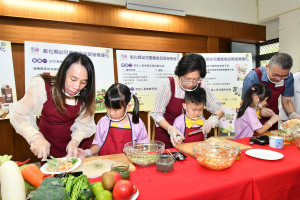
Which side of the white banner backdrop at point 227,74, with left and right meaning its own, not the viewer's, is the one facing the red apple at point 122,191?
front

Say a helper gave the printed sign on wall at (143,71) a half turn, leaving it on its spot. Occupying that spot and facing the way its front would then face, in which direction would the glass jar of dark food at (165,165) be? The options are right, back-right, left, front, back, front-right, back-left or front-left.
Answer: back

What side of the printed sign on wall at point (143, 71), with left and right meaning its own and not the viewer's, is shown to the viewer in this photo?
front

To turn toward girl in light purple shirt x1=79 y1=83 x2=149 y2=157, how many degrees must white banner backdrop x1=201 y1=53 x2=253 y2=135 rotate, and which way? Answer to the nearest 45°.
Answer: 0° — it already faces them

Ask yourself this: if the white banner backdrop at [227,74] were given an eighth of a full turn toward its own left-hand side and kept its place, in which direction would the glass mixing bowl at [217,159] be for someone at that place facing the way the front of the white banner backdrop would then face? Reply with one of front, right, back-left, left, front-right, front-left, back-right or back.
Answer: front-right

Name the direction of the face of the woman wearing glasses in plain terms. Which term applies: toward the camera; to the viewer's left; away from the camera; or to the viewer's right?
toward the camera

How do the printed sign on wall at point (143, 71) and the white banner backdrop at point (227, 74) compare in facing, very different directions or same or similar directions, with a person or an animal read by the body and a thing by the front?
same or similar directions

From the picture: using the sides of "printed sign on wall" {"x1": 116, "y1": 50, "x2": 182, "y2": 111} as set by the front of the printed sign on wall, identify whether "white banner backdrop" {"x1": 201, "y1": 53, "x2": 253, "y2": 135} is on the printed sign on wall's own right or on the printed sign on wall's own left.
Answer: on the printed sign on wall's own left

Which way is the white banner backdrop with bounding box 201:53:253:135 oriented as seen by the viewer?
toward the camera

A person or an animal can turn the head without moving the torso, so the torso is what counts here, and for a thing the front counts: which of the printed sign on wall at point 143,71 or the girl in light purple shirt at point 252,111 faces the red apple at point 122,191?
the printed sign on wall

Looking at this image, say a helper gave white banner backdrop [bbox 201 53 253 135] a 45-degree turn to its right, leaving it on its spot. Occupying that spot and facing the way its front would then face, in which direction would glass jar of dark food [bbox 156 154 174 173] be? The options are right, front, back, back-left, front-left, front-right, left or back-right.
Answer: front-left
